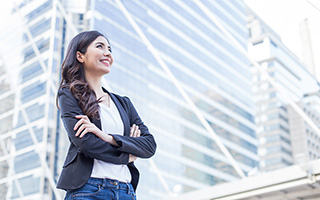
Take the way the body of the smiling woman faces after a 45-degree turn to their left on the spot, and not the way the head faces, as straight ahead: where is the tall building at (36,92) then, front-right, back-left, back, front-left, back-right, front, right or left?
left

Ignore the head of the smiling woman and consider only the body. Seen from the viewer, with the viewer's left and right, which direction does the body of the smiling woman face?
facing the viewer and to the right of the viewer

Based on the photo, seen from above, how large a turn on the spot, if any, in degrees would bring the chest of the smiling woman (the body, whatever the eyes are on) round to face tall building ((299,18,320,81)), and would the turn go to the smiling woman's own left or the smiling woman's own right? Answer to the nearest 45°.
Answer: approximately 90° to the smiling woman's own left

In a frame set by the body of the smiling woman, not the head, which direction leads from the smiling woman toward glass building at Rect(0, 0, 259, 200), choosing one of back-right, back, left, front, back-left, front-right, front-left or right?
back-left

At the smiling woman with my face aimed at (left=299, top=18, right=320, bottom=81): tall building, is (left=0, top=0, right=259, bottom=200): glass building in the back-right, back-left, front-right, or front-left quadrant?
front-left
